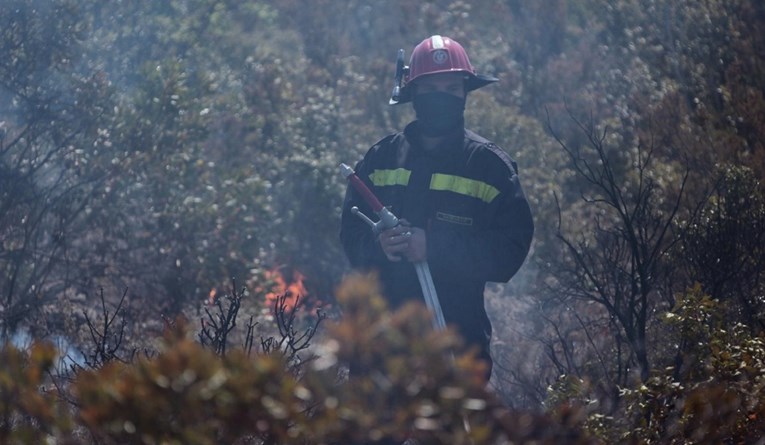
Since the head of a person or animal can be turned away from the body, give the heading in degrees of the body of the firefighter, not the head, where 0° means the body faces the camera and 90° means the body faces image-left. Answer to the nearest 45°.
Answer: approximately 45°

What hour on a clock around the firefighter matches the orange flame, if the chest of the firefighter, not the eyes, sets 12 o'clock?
The orange flame is roughly at 4 o'clock from the firefighter.
